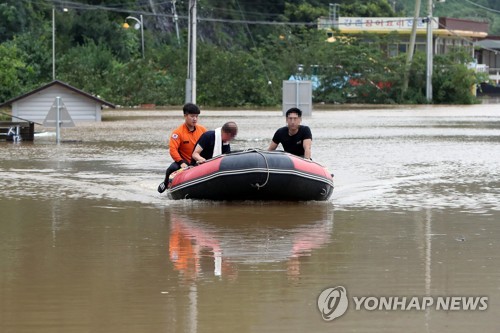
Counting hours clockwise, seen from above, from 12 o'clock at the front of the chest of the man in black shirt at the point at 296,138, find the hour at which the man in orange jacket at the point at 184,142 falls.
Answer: The man in orange jacket is roughly at 3 o'clock from the man in black shirt.

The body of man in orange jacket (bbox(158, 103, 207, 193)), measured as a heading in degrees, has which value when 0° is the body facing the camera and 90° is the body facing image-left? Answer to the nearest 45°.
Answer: approximately 315°

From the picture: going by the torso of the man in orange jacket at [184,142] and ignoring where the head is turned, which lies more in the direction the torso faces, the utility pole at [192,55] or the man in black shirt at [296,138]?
the man in black shirt

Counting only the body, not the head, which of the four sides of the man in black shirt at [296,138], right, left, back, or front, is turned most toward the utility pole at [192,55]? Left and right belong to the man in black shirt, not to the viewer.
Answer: back

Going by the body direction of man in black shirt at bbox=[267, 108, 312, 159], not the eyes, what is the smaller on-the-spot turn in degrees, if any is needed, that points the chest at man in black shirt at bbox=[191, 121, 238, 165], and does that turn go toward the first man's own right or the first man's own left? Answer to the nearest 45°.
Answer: approximately 90° to the first man's own right

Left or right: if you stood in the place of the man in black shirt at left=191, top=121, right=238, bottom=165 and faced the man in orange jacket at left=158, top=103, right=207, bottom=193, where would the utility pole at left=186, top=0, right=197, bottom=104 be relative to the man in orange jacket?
right
